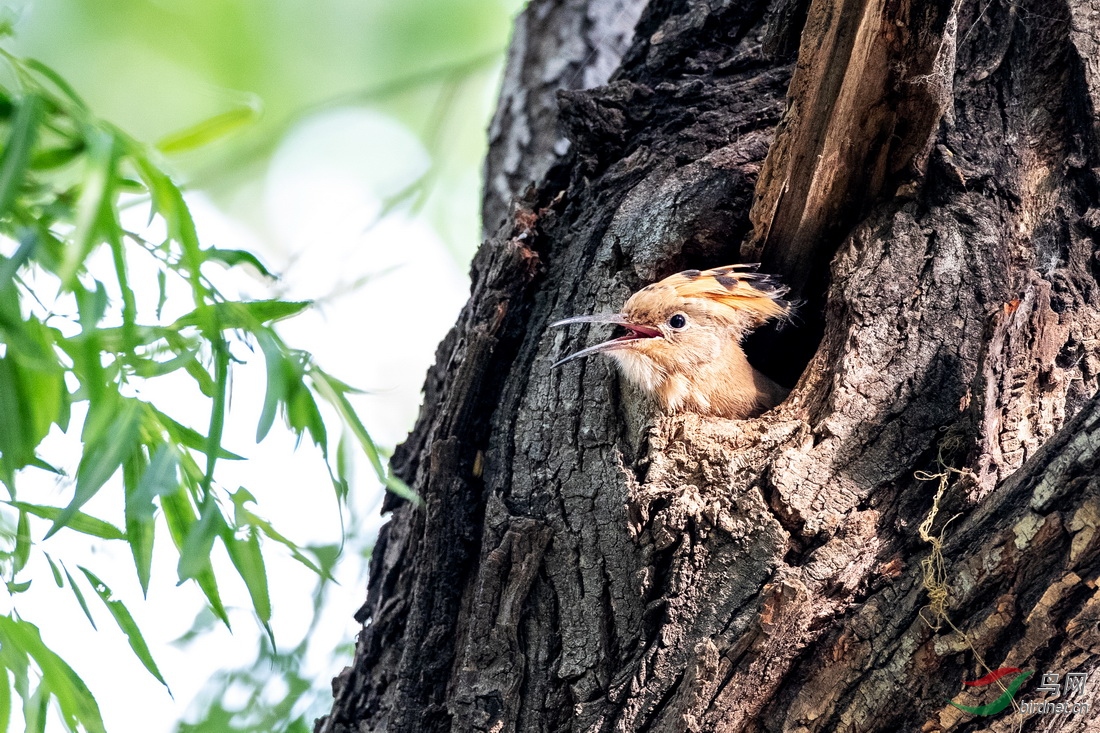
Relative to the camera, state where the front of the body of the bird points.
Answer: to the viewer's left
